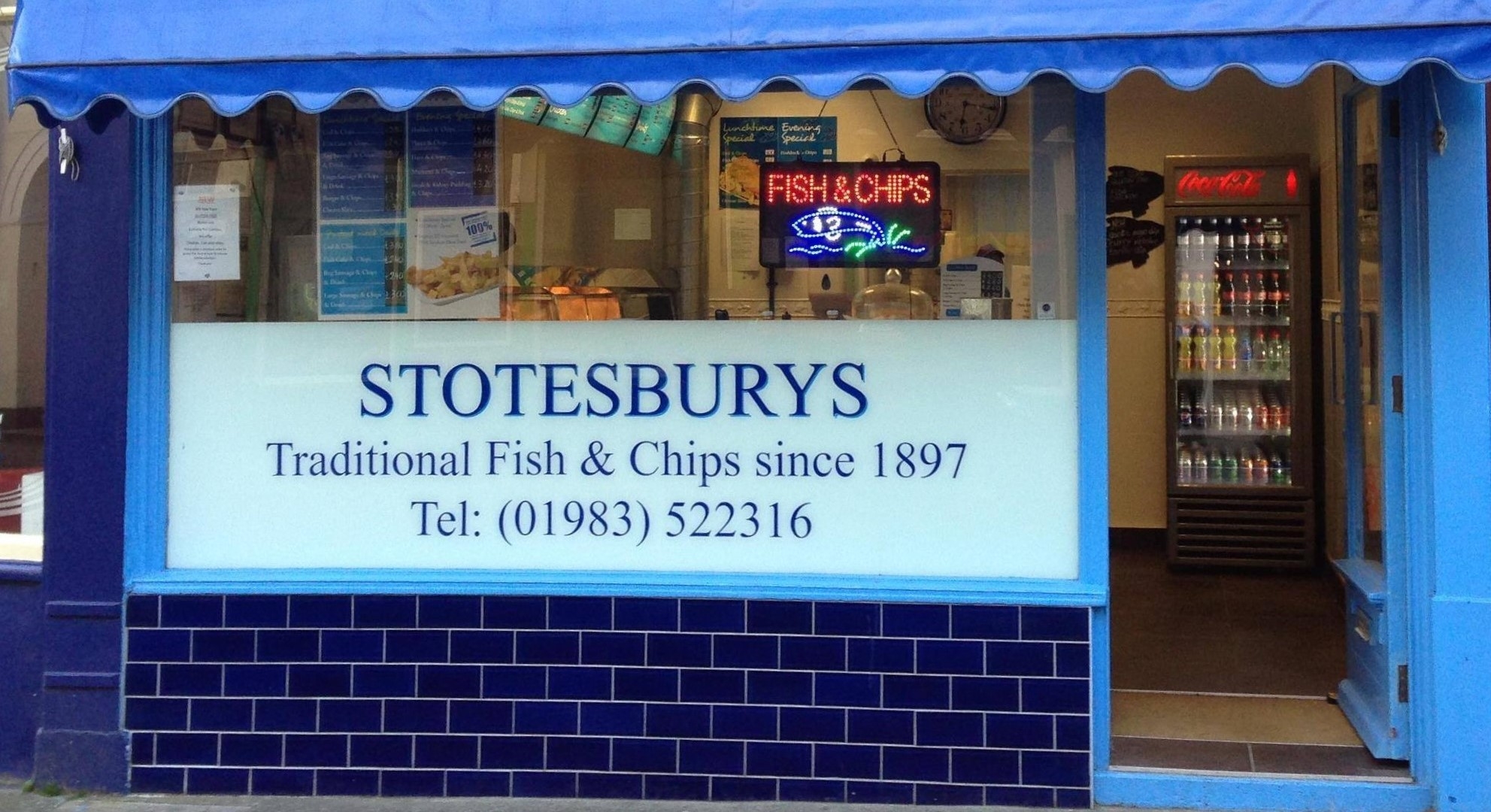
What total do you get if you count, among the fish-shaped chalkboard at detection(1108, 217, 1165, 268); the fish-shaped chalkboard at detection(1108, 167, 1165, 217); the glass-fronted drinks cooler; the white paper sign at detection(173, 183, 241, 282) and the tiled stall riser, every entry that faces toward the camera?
5

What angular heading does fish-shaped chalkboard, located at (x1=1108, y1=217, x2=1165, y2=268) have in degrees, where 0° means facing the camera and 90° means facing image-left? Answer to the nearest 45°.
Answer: approximately 0°

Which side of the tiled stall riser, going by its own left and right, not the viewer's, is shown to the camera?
front

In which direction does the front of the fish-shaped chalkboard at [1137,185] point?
toward the camera

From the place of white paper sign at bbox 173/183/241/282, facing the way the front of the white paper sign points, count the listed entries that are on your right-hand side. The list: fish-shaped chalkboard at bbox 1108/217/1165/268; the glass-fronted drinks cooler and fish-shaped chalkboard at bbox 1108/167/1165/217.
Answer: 0

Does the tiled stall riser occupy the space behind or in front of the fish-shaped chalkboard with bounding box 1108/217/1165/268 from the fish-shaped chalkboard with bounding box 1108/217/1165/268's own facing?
in front

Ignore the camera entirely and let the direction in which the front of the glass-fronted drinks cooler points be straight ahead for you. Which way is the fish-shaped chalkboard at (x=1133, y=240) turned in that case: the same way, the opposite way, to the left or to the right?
the same way

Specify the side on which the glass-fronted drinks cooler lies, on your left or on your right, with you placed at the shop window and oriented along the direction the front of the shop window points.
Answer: on your left

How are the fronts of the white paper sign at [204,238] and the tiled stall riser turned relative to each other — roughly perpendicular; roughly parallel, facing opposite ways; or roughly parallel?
roughly parallel
